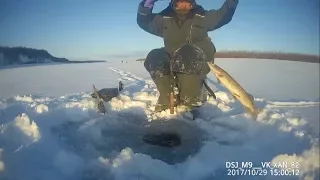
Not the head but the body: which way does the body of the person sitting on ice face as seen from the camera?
toward the camera
